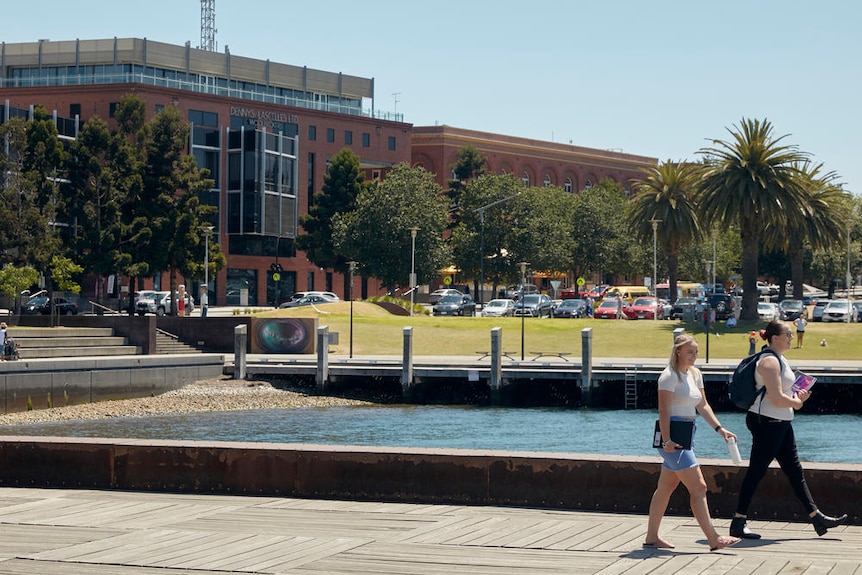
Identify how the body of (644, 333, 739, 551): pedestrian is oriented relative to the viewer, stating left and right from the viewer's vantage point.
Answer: facing to the right of the viewer

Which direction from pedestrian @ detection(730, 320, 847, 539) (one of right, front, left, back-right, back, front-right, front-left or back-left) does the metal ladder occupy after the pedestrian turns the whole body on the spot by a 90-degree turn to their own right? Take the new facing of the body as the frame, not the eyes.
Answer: back

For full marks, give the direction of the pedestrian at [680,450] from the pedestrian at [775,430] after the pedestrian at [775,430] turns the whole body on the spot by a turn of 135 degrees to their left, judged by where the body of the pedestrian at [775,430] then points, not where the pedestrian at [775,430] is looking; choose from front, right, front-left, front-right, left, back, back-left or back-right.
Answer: left

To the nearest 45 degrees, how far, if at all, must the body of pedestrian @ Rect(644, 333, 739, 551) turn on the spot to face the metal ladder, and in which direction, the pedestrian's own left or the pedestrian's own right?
approximately 90° to the pedestrian's own left

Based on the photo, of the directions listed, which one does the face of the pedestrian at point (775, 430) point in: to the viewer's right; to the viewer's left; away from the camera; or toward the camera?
to the viewer's right

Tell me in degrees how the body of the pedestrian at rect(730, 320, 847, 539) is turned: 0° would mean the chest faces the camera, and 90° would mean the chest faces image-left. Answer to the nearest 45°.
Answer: approximately 270°
